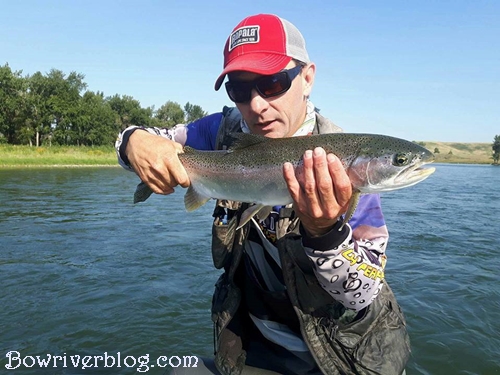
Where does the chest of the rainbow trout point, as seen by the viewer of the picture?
to the viewer's right

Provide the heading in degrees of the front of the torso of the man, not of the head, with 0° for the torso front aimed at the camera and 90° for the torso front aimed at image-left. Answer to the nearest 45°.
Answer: approximately 45°
